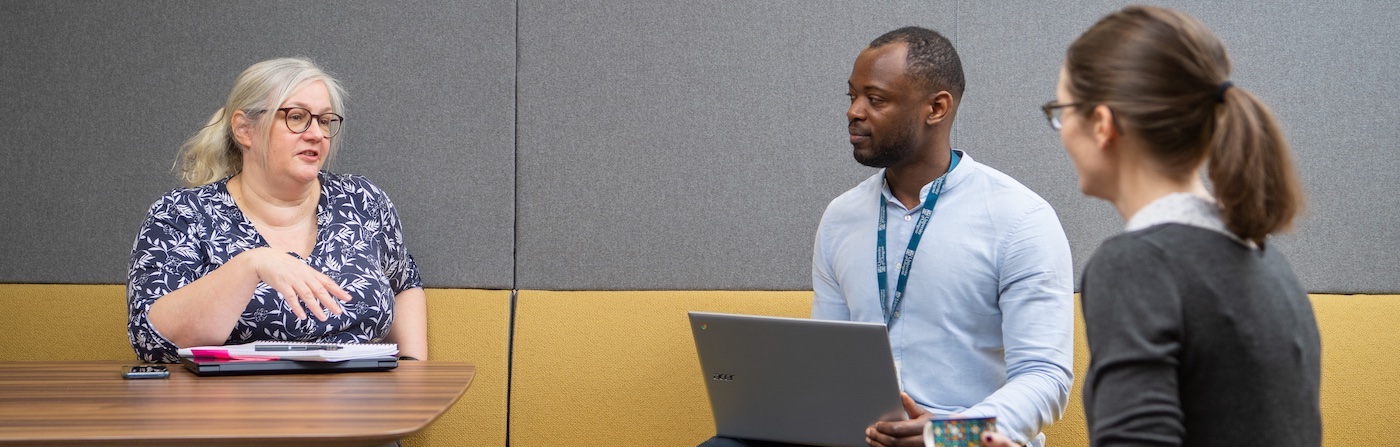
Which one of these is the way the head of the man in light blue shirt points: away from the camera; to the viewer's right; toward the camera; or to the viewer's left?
to the viewer's left

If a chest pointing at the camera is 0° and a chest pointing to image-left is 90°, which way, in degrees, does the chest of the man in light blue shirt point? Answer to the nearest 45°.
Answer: approximately 45°

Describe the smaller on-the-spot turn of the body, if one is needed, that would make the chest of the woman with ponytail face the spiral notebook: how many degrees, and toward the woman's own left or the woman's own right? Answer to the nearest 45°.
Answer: approximately 45° to the woman's own left

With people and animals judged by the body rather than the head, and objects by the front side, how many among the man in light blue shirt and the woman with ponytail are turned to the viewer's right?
0

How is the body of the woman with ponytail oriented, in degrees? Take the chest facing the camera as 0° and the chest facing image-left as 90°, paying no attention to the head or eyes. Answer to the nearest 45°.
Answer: approximately 135°

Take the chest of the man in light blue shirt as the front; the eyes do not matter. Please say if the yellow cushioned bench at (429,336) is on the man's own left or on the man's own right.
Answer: on the man's own right

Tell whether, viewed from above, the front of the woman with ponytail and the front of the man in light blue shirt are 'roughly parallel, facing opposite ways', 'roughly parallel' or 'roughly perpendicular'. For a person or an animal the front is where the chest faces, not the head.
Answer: roughly perpendicular

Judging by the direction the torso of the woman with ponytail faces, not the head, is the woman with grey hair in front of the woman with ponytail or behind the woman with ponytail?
in front

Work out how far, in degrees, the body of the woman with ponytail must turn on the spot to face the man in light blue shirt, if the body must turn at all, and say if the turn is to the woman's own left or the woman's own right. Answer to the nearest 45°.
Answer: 0° — they already face them
